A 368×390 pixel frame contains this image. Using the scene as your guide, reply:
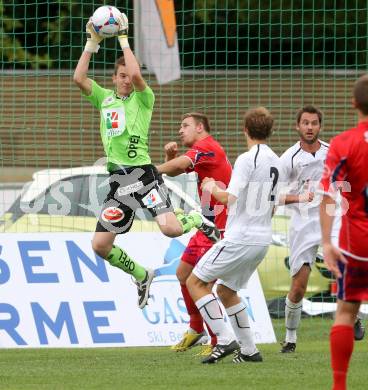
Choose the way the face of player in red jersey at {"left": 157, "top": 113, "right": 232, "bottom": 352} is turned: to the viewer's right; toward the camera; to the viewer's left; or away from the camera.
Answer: to the viewer's left

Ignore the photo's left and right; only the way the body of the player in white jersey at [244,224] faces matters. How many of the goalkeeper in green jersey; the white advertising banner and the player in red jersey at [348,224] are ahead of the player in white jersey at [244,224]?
2

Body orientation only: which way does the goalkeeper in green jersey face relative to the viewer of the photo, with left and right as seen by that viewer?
facing the viewer and to the left of the viewer

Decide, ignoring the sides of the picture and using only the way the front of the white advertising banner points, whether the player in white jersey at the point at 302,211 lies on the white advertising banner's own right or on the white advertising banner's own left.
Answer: on the white advertising banner's own left

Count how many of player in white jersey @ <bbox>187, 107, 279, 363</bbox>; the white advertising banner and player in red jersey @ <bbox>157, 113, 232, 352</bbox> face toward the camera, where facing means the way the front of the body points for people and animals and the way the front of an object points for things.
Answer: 1

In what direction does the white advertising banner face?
toward the camera

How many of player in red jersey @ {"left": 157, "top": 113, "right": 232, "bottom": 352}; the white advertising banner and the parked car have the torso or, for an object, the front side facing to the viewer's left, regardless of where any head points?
1

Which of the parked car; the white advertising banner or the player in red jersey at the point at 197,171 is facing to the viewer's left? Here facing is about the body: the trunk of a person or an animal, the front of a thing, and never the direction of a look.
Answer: the player in red jersey

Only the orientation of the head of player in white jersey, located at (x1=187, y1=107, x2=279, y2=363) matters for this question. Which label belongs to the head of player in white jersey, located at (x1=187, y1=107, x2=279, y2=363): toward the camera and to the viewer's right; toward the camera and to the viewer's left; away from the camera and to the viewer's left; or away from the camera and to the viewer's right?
away from the camera and to the viewer's left
